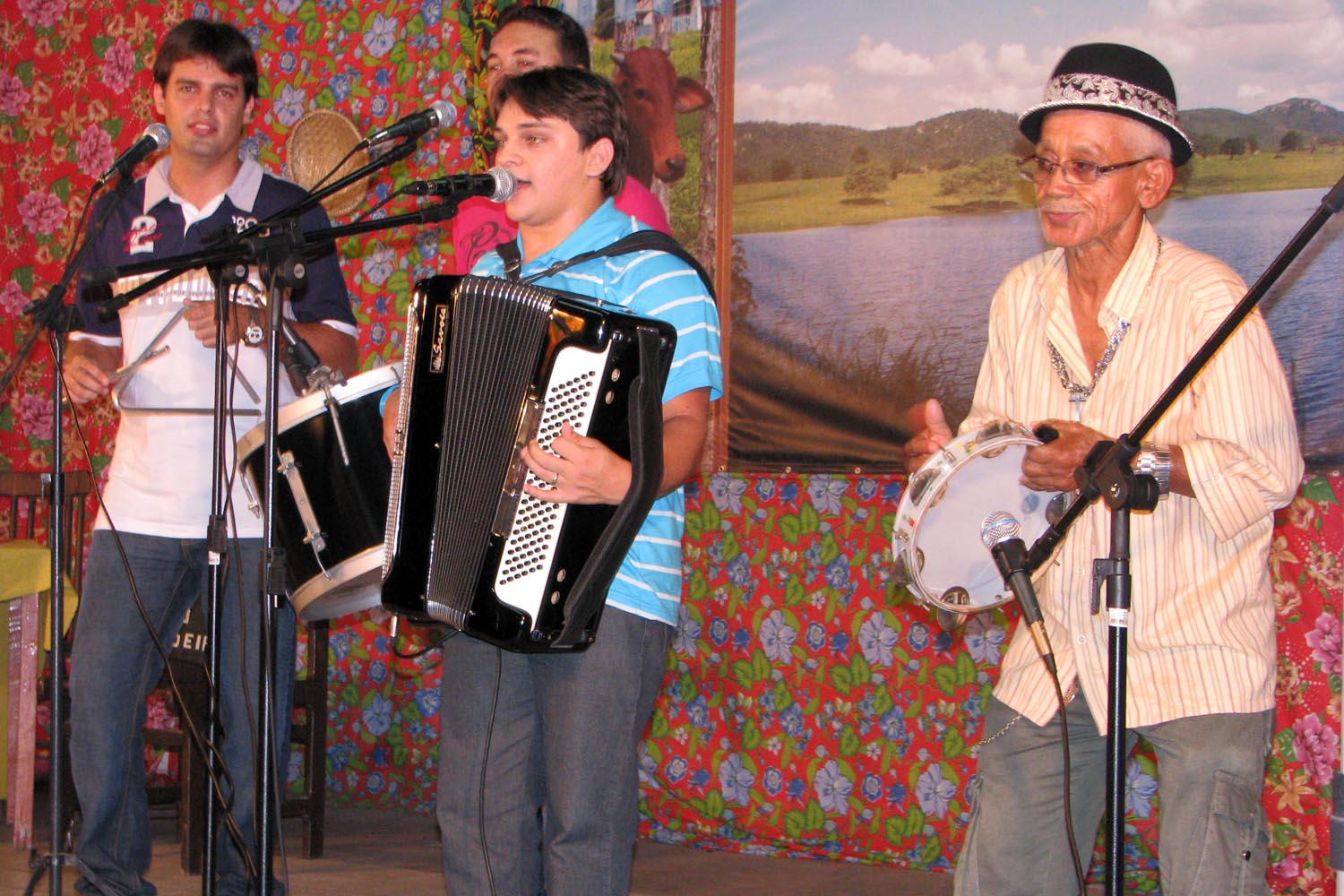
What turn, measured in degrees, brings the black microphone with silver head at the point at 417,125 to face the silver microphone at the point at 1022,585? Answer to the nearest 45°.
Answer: approximately 45° to its right

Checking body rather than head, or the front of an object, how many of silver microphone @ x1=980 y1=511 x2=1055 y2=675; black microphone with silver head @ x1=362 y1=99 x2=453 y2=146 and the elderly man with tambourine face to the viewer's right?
1

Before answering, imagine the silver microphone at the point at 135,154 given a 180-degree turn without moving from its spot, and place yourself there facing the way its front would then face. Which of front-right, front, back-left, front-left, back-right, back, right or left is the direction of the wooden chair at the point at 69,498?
right

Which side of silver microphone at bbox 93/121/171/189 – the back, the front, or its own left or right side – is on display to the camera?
right

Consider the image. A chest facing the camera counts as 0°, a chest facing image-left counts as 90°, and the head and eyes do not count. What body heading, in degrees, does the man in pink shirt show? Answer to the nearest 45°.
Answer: approximately 45°

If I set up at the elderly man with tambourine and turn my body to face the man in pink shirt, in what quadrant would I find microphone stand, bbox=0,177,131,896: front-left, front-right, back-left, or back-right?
front-left

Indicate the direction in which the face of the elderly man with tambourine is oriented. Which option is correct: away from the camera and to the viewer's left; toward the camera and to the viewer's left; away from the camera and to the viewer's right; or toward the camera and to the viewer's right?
toward the camera and to the viewer's left

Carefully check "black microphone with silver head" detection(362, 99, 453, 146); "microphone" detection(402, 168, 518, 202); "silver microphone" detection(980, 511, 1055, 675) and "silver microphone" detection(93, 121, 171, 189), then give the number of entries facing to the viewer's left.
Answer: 1

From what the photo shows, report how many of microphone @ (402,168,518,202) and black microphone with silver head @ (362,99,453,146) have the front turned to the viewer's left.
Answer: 0

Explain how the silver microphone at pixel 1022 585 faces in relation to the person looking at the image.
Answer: facing to the left of the viewer

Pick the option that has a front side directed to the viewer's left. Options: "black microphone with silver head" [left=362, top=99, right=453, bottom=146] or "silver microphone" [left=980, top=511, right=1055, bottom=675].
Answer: "silver microphone" [left=980, top=511, right=1055, bottom=675]

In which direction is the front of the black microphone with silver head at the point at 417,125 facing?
to the viewer's right

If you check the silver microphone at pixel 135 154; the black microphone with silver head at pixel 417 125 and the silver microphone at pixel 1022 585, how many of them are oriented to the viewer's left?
1

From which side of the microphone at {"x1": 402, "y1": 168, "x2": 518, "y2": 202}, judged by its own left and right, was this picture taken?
right

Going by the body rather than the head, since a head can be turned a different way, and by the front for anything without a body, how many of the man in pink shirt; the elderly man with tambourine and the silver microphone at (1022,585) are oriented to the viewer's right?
0

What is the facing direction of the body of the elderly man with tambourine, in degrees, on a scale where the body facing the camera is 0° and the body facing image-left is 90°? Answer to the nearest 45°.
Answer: approximately 45°

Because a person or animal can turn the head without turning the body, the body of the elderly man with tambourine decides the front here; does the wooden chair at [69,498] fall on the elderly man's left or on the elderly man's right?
on the elderly man's right

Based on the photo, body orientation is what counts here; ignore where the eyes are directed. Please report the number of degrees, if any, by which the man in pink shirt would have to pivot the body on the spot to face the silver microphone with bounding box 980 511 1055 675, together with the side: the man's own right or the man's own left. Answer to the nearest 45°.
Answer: approximately 90° to the man's own left
